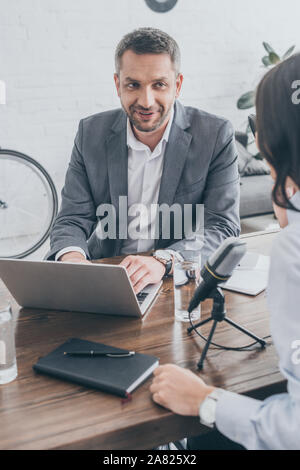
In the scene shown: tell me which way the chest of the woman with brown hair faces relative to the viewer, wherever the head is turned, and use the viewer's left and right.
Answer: facing away from the viewer and to the left of the viewer

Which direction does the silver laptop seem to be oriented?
away from the camera

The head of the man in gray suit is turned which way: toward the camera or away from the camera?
toward the camera

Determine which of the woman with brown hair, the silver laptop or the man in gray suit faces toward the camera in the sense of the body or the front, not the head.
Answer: the man in gray suit

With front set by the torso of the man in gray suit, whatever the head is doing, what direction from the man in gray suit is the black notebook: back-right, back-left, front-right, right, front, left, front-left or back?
front

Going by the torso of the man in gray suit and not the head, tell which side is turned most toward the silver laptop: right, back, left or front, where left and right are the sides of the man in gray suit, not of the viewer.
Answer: front

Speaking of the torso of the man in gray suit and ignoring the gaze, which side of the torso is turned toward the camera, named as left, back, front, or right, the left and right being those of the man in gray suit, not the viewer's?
front

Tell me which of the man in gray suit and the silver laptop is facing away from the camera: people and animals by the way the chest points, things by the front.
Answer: the silver laptop

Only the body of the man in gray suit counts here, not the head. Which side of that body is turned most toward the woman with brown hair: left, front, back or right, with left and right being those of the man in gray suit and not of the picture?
front

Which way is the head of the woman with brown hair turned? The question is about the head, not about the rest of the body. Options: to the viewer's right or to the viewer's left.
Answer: to the viewer's left

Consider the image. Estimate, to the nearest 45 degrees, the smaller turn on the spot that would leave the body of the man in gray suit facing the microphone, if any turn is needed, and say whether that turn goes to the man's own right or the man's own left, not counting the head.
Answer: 0° — they already face it

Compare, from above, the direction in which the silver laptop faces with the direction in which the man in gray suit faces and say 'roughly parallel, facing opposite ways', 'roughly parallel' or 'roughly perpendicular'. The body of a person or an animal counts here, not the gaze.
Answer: roughly parallel, facing opposite ways
